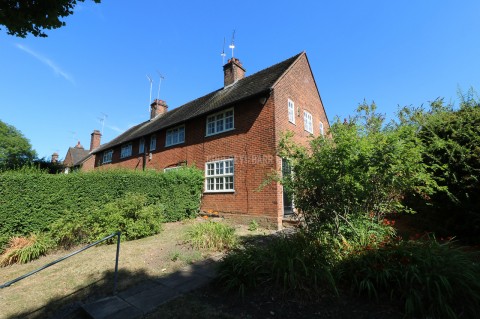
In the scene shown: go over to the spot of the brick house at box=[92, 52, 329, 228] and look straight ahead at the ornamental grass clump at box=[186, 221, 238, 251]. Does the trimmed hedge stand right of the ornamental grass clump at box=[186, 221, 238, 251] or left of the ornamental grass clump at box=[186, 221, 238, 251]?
right

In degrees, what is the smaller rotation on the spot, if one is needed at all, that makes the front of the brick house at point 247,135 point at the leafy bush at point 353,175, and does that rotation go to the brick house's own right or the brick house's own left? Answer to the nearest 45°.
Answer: approximately 45° to the brick house's own left

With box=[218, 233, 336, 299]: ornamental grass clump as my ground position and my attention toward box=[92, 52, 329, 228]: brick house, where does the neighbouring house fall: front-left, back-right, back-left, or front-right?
front-left

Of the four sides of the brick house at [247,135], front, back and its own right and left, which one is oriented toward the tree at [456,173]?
left

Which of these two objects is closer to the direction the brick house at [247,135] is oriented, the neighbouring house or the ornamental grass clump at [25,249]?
the ornamental grass clump

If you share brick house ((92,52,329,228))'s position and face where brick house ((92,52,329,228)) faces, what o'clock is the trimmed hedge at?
The trimmed hedge is roughly at 1 o'clock from the brick house.

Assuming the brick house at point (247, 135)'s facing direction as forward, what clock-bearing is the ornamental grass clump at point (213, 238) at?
The ornamental grass clump is roughly at 11 o'clock from the brick house.

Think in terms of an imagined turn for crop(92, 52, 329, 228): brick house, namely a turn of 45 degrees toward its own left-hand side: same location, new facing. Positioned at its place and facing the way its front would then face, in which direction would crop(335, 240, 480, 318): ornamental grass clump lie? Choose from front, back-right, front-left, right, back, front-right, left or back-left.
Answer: front

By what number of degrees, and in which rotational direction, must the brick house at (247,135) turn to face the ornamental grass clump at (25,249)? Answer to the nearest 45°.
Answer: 0° — it already faces it

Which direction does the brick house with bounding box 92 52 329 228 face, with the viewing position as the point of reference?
facing the viewer and to the left of the viewer

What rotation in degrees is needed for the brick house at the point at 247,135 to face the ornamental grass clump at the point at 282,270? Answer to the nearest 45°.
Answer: approximately 45° to its left

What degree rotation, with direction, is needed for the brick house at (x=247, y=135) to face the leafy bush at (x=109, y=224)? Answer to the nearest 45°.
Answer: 0° — it already faces it

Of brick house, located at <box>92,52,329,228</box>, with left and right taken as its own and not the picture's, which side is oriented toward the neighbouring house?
right
